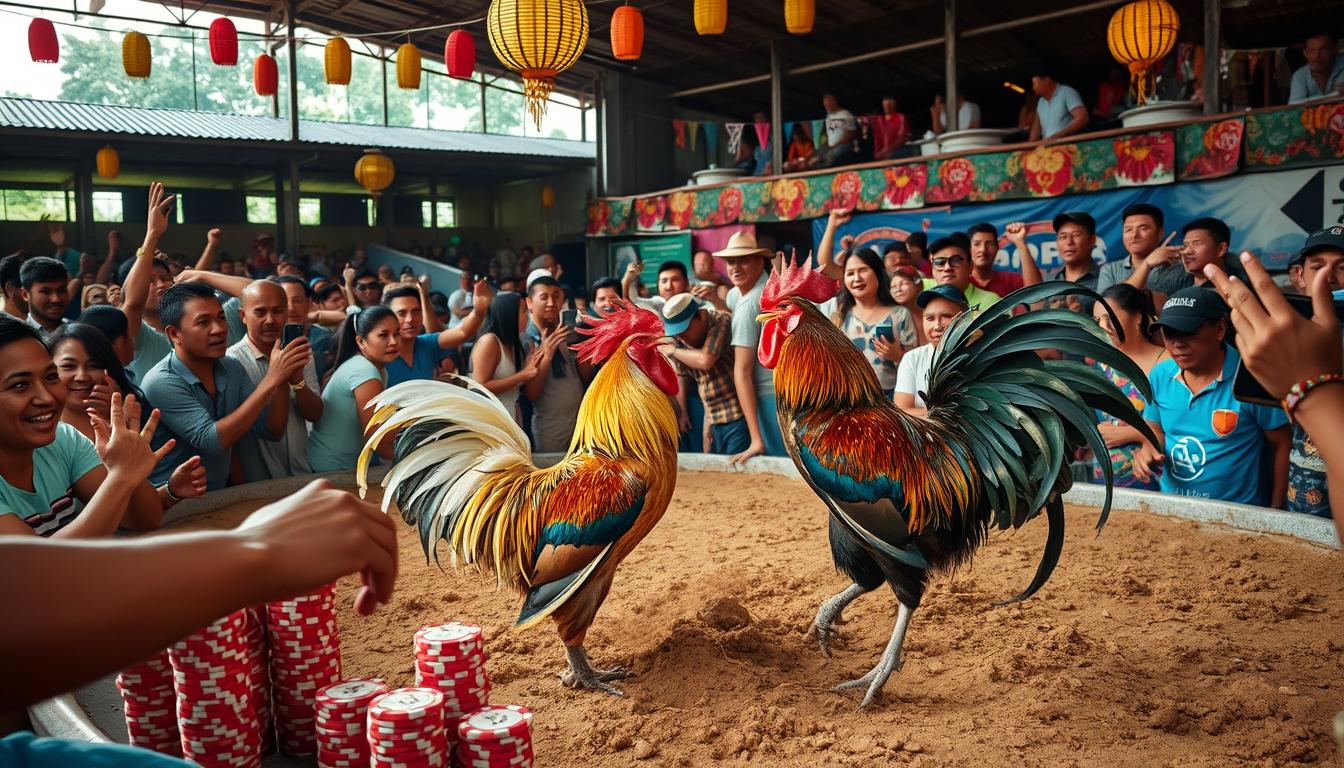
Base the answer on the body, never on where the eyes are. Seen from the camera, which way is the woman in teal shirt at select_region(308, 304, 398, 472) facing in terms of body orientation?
to the viewer's right

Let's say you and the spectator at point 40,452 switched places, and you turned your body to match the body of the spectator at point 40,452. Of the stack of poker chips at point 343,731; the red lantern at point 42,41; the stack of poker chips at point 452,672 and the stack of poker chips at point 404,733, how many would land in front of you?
3

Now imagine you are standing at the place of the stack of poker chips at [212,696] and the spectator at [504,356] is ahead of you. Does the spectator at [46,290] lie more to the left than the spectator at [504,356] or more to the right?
left

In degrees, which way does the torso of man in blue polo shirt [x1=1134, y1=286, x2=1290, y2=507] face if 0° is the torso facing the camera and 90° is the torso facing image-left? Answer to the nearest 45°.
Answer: approximately 45°

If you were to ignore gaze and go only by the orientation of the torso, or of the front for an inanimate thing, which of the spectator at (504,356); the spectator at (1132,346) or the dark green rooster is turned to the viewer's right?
the spectator at (504,356)

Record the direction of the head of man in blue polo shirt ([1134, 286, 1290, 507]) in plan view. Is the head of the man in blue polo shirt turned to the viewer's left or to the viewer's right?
to the viewer's left

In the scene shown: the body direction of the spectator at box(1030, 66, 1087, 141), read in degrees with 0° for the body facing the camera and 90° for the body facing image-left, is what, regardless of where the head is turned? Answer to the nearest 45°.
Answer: approximately 45°

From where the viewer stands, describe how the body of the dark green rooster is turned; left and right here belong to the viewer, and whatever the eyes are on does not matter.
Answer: facing to the left of the viewer

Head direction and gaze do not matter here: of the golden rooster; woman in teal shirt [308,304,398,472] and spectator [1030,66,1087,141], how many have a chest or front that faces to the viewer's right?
2

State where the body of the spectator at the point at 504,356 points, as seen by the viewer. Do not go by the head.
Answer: to the viewer's right

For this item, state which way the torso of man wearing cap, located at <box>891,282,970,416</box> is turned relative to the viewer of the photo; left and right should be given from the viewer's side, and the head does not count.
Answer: facing the viewer

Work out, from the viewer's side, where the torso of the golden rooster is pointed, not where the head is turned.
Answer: to the viewer's right

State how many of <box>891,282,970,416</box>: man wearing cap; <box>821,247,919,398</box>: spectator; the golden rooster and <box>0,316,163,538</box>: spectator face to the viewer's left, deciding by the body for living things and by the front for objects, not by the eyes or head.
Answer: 0

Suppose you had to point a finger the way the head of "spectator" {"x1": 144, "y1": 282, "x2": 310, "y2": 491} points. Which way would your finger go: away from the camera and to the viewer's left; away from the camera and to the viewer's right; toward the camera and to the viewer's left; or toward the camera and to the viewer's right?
toward the camera and to the viewer's right
